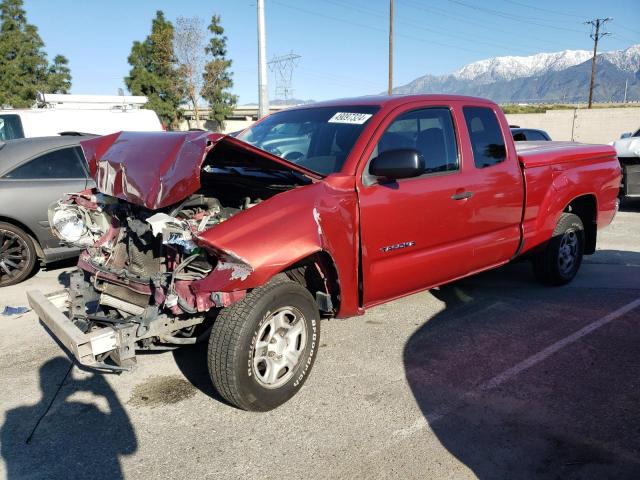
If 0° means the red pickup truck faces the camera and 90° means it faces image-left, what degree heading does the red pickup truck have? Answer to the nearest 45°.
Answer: approximately 45°

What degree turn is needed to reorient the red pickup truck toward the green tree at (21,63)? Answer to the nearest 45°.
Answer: approximately 90° to its right

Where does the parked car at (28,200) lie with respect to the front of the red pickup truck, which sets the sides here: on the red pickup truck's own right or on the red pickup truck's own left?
on the red pickup truck's own right

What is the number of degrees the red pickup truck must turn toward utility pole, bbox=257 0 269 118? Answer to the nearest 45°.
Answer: approximately 135° to its right

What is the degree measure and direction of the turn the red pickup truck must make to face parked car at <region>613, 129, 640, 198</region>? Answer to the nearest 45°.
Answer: approximately 180°

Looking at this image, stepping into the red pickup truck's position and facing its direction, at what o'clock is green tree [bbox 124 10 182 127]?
The green tree is roughly at 4 o'clock from the red pickup truck.

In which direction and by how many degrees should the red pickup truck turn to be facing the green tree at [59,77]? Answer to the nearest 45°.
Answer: approximately 90° to its right
